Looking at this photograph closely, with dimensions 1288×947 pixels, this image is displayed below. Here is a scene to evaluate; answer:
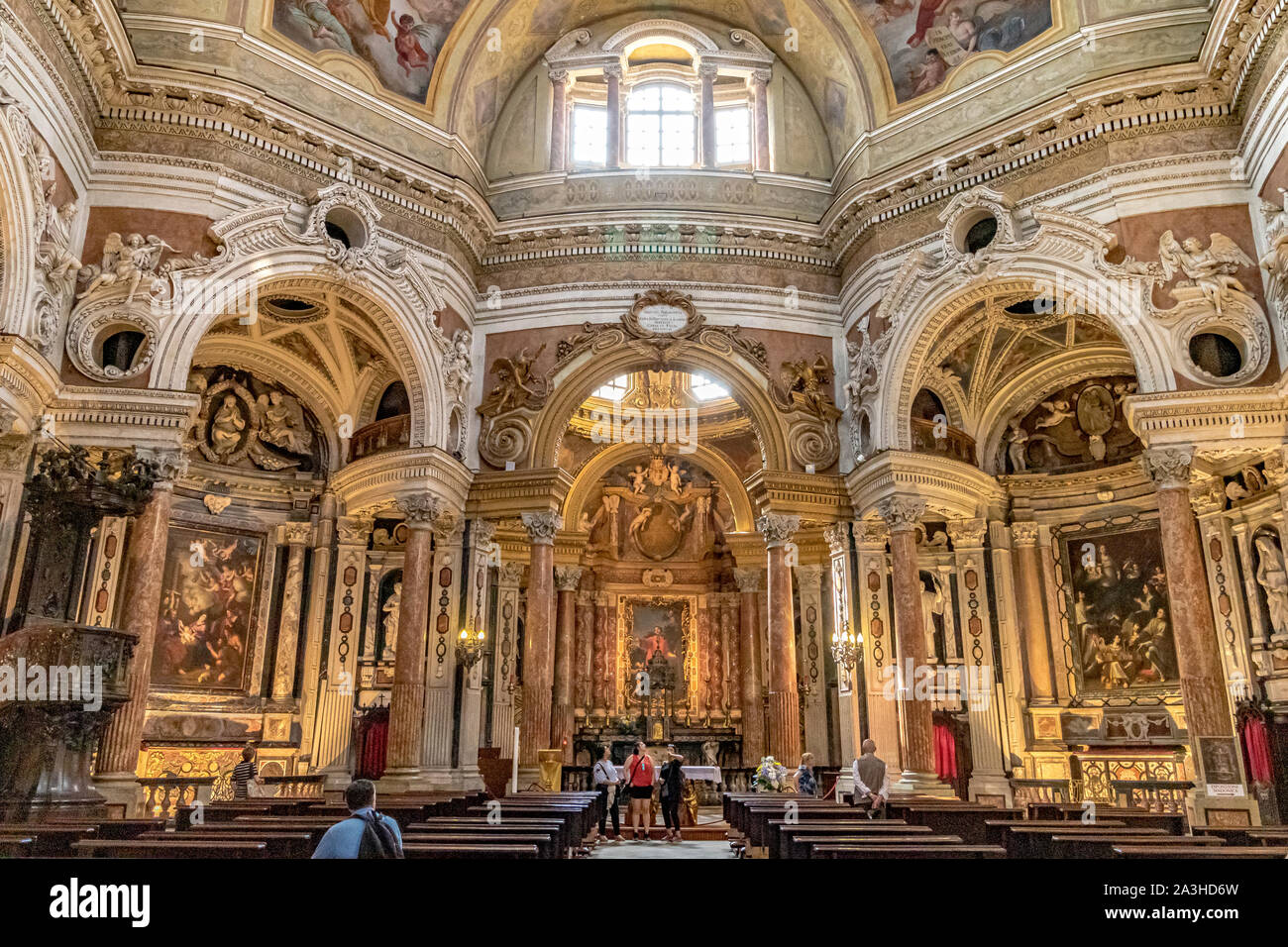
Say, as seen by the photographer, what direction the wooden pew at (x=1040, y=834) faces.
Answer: facing away from the viewer

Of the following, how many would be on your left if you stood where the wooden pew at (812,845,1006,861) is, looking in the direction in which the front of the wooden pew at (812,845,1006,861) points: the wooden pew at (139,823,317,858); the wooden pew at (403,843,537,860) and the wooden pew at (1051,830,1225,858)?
2

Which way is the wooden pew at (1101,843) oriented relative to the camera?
away from the camera

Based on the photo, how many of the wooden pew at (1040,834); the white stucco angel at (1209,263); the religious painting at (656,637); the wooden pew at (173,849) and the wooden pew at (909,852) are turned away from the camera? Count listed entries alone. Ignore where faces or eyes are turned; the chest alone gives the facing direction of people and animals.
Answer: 3

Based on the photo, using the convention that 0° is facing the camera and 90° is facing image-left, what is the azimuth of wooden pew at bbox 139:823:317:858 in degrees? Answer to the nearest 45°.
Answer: approximately 180°

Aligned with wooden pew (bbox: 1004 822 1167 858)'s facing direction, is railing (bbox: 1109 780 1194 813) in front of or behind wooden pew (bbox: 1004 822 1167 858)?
in front

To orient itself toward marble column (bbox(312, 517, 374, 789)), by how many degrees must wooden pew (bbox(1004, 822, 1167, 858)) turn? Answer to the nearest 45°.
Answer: approximately 45° to its left

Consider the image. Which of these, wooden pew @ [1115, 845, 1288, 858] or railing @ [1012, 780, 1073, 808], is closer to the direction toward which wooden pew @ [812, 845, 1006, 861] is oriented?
the railing

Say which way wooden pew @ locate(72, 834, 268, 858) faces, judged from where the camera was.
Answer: facing away from the viewer

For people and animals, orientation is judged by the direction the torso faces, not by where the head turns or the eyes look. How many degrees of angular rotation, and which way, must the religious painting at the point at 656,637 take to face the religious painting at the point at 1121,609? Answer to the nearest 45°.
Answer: approximately 45° to its left

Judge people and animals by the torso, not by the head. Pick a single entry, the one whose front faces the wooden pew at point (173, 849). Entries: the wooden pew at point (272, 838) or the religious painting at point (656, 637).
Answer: the religious painting

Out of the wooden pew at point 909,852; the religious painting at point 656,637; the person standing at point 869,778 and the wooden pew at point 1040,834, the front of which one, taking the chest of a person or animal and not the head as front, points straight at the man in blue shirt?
the religious painting

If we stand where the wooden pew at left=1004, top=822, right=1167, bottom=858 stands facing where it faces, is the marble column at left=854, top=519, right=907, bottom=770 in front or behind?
in front

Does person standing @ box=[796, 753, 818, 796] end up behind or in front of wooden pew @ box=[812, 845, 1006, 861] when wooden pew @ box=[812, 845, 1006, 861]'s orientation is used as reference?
in front
